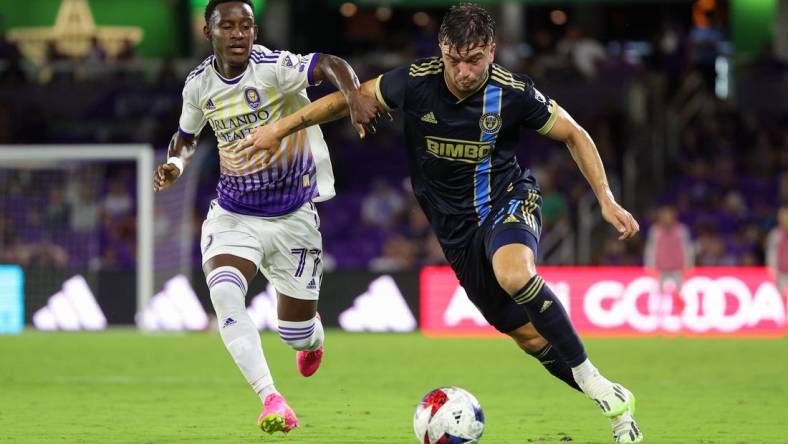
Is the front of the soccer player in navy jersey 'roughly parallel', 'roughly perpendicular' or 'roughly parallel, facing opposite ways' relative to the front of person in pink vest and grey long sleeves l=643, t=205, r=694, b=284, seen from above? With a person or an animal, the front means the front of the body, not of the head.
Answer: roughly parallel

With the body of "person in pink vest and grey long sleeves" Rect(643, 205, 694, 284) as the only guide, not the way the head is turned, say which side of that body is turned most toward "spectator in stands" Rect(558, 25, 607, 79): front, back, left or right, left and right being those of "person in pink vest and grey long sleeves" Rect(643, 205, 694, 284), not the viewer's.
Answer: back

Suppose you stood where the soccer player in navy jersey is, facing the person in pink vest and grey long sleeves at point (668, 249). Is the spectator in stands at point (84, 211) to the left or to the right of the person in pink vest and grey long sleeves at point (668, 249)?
left

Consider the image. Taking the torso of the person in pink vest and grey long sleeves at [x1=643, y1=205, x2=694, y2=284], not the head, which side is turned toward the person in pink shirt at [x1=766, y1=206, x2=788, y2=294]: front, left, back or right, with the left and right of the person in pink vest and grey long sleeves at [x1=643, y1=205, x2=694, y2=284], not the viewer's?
left

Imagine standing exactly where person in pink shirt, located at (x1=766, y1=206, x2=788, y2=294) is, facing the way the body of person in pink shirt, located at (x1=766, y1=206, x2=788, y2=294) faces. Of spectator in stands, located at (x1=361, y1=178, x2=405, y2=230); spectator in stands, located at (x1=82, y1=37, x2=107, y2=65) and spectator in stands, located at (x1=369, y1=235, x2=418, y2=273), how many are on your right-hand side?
3

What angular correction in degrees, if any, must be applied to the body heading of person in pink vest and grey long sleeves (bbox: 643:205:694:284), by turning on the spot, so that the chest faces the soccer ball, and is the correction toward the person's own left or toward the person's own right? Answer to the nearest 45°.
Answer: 0° — they already face it

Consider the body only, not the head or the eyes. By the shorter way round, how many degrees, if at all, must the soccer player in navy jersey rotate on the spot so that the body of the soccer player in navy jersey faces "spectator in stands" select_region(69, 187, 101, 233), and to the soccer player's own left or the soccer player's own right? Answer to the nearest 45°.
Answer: approximately 135° to the soccer player's own right

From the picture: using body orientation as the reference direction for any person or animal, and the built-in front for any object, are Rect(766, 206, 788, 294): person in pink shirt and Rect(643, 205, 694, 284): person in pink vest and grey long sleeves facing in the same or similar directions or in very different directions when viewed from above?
same or similar directions

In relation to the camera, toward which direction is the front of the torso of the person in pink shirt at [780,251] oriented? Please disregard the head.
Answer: toward the camera

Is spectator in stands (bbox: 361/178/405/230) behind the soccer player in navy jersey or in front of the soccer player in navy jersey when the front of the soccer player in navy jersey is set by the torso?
behind

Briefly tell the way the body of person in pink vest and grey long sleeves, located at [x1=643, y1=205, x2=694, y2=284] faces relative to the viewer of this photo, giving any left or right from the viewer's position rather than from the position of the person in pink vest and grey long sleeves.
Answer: facing the viewer

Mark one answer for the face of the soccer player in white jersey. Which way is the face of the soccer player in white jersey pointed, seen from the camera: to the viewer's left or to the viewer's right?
to the viewer's right

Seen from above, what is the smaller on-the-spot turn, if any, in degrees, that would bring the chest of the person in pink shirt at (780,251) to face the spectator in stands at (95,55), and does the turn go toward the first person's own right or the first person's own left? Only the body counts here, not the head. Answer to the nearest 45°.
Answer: approximately 90° to the first person's own right

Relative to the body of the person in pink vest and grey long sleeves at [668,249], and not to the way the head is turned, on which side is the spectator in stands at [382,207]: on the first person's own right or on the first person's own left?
on the first person's own right
